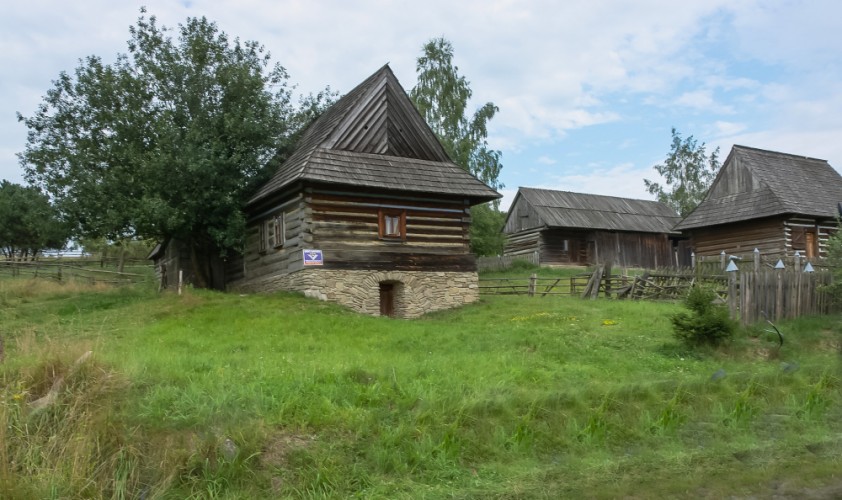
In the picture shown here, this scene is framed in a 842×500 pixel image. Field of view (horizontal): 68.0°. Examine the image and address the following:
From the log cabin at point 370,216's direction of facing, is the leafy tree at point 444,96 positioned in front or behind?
behind

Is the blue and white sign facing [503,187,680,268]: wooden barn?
no

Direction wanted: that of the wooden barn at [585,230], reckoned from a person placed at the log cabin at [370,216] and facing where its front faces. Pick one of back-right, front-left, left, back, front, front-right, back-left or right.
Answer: back-left

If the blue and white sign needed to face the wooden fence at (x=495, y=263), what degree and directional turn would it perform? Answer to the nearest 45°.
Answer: approximately 135° to its left

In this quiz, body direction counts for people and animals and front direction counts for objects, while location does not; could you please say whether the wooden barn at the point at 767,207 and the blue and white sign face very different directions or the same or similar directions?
same or similar directions

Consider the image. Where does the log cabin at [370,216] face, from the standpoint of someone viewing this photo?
facing the viewer

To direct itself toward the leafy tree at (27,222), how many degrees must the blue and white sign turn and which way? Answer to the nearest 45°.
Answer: approximately 135° to its right

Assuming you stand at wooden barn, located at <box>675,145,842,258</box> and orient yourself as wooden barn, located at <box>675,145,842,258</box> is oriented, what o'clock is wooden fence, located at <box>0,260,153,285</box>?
The wooden fence is roughly at 4 o'clock from the wooden barn.

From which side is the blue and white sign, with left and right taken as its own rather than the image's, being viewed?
front

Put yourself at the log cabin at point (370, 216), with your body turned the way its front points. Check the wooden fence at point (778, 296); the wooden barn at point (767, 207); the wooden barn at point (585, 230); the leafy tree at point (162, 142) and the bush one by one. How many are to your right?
1

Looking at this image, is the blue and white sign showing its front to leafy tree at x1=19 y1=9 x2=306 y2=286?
no

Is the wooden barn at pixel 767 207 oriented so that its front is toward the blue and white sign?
no

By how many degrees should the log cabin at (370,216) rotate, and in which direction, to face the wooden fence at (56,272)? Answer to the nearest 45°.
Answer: approximately 135° to its right

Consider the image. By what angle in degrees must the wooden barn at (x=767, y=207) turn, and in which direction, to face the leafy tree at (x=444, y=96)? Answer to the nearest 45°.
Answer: approximately 135° to its right

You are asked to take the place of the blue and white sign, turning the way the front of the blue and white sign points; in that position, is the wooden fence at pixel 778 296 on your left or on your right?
on your left

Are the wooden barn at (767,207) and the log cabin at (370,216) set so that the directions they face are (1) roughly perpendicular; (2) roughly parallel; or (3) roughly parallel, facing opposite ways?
roughly parallel
